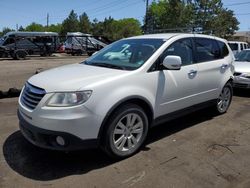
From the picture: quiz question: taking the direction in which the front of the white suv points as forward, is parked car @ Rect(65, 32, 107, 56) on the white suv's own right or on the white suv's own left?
on the white suv's own right

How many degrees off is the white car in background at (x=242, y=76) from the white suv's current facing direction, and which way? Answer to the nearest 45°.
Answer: approximately 180°

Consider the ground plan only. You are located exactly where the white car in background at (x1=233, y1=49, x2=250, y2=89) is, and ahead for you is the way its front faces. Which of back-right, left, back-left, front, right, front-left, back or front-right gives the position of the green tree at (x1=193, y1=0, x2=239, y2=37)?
back-right

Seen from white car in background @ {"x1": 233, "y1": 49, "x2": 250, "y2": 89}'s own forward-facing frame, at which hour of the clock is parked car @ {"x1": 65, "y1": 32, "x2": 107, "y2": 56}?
The parked car is roughly at 3 o'clock from the white car in background.

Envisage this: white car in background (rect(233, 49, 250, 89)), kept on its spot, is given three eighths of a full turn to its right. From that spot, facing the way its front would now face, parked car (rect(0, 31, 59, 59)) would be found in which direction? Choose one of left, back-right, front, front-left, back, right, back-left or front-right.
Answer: front-left
